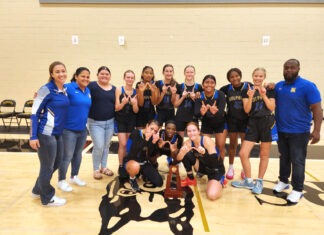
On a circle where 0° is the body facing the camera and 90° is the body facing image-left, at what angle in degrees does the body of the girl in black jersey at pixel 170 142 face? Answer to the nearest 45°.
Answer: approximately 0°

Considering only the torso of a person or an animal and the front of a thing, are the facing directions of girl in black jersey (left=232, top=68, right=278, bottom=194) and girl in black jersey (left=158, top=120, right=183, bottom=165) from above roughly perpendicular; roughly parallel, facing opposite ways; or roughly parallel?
roughly parallel

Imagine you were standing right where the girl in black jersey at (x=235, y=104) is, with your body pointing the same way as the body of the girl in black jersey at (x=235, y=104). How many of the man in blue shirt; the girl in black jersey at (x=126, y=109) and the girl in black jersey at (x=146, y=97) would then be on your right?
2

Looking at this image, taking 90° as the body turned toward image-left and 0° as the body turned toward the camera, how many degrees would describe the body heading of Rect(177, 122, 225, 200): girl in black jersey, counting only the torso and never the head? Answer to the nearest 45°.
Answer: approximately 45°

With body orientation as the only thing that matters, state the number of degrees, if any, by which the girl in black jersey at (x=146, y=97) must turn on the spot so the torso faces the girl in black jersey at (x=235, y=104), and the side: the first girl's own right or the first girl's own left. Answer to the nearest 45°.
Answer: approximately 90° to the first girl's own left

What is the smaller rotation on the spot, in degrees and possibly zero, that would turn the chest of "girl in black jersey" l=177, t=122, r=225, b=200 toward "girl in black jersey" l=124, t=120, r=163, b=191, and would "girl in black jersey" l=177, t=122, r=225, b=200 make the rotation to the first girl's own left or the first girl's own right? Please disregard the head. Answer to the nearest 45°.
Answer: approximately 45° to the first girl's own right

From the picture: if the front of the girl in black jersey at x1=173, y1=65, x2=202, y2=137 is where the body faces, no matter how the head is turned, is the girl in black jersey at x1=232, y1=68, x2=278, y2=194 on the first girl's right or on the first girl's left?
on the first girl's left

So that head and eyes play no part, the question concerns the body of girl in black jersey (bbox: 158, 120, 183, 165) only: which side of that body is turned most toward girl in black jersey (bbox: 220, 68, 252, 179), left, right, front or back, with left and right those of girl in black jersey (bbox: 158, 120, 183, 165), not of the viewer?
left

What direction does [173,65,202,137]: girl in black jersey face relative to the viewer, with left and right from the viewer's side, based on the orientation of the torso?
facing the viewer

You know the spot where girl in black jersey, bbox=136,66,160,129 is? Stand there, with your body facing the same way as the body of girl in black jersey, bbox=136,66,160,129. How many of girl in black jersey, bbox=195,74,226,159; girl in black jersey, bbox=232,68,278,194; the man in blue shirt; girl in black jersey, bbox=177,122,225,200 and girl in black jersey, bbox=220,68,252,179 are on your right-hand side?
0

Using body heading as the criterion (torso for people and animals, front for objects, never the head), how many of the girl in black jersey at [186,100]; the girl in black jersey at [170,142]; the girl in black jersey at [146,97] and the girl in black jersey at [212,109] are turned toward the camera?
4

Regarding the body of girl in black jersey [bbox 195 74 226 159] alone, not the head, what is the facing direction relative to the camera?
toward the camera

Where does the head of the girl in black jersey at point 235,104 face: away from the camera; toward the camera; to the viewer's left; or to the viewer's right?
toward the camera
